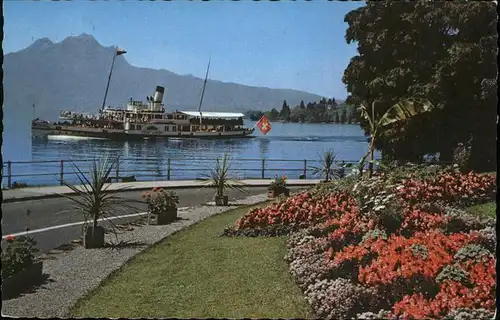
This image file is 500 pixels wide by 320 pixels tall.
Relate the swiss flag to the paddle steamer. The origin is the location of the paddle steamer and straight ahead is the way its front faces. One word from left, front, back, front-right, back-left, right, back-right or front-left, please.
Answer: back

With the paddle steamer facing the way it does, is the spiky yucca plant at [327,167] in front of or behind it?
behind

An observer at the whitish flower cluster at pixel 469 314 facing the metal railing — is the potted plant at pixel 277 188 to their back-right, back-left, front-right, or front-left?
front-right

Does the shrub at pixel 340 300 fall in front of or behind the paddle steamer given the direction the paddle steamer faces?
behind

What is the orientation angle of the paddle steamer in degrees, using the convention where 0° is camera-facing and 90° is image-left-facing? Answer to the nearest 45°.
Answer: approximately 90°
